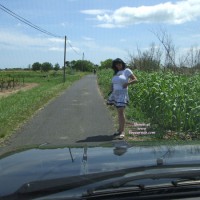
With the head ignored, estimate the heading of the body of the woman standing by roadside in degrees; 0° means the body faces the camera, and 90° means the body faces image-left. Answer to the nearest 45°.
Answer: approximately 45°
